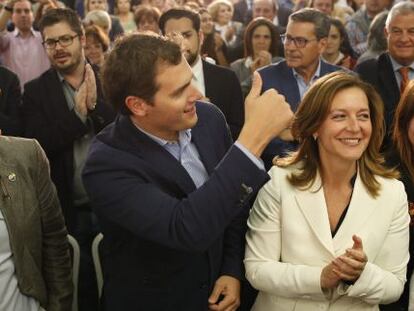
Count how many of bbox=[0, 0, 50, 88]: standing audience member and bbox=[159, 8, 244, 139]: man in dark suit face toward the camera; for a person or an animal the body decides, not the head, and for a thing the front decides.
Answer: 2

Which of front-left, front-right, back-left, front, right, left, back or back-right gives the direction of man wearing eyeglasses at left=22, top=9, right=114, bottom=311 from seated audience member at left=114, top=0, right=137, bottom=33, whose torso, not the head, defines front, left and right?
front

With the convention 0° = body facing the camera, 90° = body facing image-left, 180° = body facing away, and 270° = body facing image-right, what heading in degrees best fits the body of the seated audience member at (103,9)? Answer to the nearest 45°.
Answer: approximately 0°

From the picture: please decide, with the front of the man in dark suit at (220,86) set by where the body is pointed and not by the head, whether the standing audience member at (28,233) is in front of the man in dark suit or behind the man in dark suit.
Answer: in front

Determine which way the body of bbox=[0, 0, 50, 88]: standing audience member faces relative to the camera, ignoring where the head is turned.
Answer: toward the camera

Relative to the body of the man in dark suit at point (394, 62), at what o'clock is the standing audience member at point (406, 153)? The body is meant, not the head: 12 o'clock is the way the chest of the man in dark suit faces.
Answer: The standing audience member is roughly at 12 o'clock from the man in dark suit.

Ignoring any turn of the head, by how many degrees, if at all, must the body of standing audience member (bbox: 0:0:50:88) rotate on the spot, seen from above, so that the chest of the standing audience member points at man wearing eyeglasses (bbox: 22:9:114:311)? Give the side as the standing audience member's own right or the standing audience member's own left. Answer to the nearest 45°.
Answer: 0° — they already face them

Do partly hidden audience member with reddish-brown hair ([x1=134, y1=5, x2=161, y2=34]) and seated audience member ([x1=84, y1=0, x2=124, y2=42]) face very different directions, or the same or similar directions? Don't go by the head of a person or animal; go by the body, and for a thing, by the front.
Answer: same or similar directions

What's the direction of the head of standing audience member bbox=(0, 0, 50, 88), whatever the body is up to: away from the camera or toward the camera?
toward the camera

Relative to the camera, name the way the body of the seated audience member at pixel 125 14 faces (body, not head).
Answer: toward the camera

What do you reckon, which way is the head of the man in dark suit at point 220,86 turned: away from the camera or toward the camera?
toward the camera

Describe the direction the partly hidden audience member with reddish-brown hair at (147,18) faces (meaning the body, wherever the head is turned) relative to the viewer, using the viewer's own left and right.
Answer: facing the viewer

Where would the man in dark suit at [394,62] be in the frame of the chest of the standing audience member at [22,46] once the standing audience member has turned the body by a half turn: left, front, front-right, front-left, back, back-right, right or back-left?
back-right
